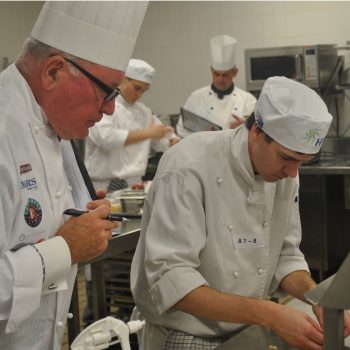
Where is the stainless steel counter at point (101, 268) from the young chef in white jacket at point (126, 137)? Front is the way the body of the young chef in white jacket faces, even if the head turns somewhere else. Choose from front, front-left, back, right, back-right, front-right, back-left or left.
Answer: front-right

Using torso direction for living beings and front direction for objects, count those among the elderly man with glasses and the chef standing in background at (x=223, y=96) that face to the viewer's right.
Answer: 1

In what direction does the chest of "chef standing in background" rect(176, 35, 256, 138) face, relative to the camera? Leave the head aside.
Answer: toward the camera

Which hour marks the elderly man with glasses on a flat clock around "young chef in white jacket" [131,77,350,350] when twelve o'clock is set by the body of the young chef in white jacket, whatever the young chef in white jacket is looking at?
The elderly man with glasses is roughly at 3 o'clock from the young chef in white jacket.

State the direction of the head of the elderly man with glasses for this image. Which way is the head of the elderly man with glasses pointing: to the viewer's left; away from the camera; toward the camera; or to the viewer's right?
to the viewer's right

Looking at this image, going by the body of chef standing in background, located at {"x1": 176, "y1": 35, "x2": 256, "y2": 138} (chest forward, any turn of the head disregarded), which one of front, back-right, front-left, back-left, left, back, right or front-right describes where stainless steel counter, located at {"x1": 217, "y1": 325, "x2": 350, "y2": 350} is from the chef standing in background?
front

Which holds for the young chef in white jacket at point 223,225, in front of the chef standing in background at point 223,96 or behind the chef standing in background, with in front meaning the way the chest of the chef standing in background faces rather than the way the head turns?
in front

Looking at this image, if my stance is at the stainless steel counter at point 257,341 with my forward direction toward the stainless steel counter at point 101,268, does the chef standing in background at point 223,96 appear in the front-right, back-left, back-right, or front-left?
front-right

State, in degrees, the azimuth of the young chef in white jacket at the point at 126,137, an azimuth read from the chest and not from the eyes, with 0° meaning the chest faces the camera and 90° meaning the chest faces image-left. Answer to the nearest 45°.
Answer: approximately 315°

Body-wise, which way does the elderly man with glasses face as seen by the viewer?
to the viewer's right

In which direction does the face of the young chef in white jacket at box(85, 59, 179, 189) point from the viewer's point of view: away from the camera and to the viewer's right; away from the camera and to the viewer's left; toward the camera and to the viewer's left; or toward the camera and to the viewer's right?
toward the camera and to the viewer's right

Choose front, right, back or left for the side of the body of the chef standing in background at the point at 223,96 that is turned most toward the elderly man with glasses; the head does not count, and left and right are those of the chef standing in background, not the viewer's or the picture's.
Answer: front

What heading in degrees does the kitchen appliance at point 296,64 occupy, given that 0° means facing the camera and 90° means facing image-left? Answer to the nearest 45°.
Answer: approximately 45°

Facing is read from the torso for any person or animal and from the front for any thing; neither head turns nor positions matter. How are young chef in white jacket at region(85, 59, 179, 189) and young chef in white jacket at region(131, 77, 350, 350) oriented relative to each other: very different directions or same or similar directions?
same or similar directions

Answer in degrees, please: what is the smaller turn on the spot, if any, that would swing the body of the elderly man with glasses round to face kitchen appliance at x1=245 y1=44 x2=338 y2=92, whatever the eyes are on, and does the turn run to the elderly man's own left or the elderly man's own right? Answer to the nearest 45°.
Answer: approximately 45° to the elderly man's own left

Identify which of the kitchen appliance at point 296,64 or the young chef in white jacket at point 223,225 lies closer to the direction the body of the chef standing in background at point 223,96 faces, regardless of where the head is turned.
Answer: the young chef in white jacket
